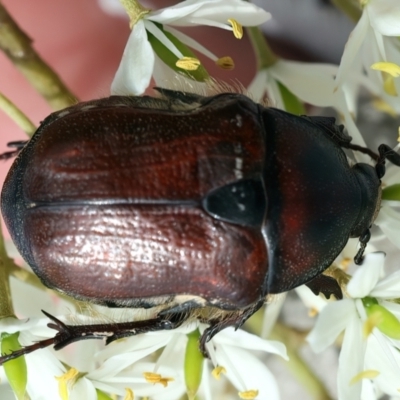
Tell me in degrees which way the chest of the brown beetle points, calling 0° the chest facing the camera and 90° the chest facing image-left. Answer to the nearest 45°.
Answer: approximately 270°
